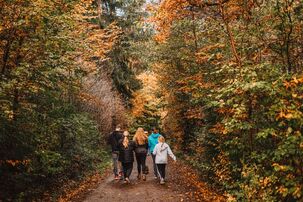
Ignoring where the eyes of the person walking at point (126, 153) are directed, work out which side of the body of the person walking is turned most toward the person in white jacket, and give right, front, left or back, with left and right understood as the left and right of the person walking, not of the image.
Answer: right

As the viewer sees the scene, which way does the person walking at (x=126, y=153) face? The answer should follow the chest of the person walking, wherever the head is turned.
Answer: away from the camera
